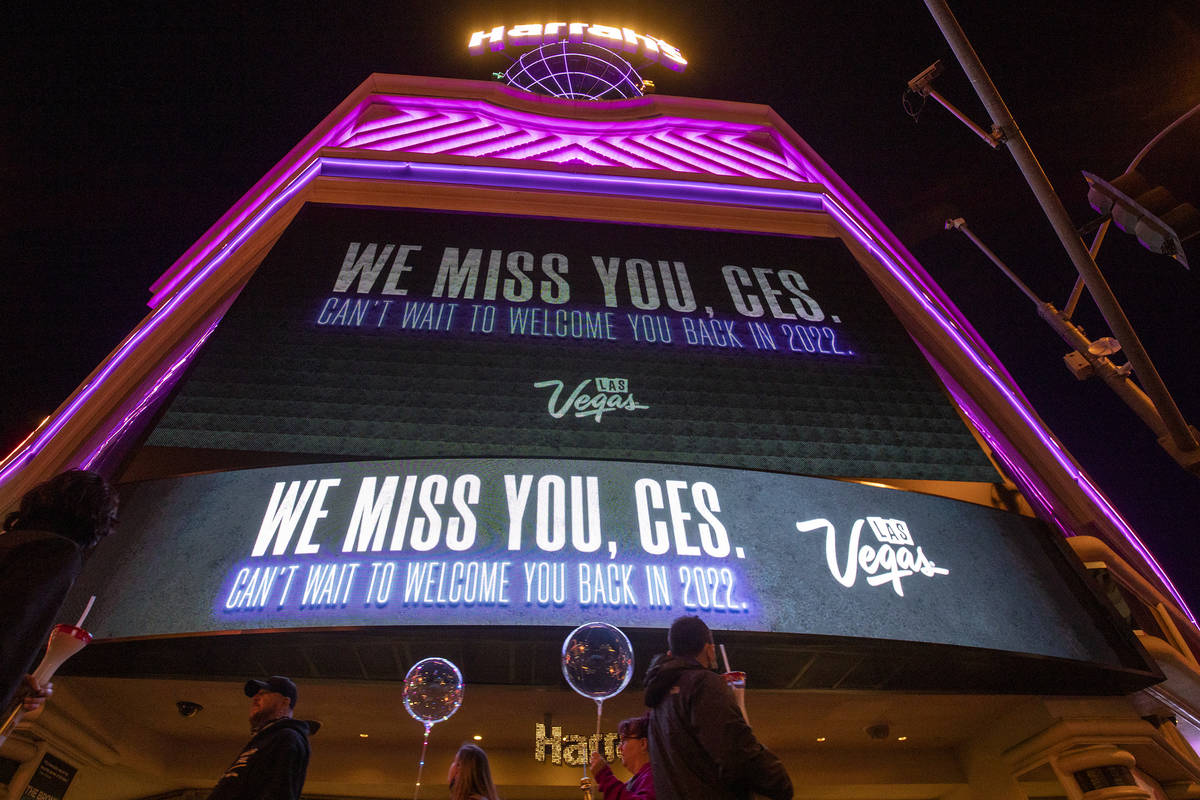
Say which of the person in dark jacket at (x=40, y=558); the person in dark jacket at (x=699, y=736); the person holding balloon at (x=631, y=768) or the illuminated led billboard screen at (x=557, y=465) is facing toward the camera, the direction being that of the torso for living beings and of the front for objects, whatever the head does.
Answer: the illuminated led billboard screen

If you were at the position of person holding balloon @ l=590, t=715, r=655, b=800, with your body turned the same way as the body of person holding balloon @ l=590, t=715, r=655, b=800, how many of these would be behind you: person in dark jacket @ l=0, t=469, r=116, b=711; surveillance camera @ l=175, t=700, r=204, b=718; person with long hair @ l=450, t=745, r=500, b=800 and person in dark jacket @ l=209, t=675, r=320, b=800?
0

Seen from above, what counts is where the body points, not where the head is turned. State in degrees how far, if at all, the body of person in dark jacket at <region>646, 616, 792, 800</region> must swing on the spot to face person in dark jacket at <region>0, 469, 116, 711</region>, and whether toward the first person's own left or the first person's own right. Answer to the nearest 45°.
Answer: approximately 180°

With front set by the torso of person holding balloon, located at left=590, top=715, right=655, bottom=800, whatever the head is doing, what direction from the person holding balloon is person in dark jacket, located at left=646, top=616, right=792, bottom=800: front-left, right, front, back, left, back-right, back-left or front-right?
left

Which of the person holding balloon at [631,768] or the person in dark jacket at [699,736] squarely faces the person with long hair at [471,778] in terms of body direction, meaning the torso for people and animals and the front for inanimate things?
the person holding balloon at [631,768]

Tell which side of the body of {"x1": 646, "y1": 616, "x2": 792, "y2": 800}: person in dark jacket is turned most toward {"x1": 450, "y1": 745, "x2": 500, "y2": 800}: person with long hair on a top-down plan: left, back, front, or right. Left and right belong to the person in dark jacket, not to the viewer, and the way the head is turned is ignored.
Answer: left

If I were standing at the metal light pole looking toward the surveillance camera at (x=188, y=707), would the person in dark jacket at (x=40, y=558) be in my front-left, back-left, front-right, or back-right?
front-left

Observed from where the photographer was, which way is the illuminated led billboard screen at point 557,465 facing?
facing the viewer
